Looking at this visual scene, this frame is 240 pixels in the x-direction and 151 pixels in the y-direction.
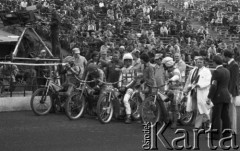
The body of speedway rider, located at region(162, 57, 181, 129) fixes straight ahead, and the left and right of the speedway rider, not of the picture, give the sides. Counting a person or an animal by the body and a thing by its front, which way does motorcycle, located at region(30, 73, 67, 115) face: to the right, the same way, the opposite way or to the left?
the same way

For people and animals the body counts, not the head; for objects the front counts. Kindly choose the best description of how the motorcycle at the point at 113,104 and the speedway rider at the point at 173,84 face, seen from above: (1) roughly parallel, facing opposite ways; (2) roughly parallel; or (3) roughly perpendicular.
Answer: roughly parallel

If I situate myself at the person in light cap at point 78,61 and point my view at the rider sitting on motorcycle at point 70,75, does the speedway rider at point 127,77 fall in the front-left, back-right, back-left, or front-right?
front-left

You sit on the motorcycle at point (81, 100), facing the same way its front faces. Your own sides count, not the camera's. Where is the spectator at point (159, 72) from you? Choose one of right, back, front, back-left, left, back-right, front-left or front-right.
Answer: back-left

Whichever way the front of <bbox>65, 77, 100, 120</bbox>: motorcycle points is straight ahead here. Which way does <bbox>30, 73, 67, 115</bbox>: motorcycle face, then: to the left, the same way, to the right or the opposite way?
the same way

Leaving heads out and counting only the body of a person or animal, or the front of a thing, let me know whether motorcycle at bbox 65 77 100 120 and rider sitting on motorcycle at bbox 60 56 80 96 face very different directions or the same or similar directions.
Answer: same or similar directions

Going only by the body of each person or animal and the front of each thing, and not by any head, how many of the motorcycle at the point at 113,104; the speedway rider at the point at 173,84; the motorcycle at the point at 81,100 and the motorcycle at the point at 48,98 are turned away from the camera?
0

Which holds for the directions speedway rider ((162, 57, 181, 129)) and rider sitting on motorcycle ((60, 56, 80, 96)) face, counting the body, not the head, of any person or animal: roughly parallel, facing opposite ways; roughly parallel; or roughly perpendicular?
roughly parallel

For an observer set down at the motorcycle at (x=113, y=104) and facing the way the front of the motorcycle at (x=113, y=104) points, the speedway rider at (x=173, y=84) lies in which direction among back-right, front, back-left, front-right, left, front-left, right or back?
back-left

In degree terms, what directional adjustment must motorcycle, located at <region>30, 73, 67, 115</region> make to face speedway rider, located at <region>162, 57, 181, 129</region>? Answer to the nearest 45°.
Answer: approximately 135° to its left

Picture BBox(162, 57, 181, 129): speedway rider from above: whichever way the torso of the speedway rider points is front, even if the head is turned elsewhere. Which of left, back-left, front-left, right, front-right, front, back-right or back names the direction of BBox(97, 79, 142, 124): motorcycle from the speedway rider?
front-right

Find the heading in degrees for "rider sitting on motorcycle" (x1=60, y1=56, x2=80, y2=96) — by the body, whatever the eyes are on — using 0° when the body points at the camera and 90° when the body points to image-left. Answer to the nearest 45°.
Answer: approximately 45°

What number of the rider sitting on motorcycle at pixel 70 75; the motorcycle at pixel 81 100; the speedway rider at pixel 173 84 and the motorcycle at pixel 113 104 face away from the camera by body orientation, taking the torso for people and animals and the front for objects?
0

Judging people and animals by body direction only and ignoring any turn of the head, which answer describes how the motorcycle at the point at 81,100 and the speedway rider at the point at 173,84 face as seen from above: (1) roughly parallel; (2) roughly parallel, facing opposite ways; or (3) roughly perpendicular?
roughly parallel

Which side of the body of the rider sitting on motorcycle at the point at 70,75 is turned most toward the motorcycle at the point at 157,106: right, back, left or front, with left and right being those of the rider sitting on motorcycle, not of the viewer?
left

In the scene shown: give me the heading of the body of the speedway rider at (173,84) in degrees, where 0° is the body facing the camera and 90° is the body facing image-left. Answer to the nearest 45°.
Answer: approximately 45°

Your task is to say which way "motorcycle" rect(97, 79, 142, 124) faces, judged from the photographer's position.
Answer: facing the viewer and to the left of the viewer

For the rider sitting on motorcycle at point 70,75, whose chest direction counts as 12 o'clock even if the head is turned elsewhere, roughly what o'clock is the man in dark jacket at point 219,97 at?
The man in dark jacket is roughly at 9 o'clock from the rider sitting on motorcycle.

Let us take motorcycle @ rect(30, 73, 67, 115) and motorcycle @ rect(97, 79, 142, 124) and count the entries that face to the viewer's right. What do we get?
0
